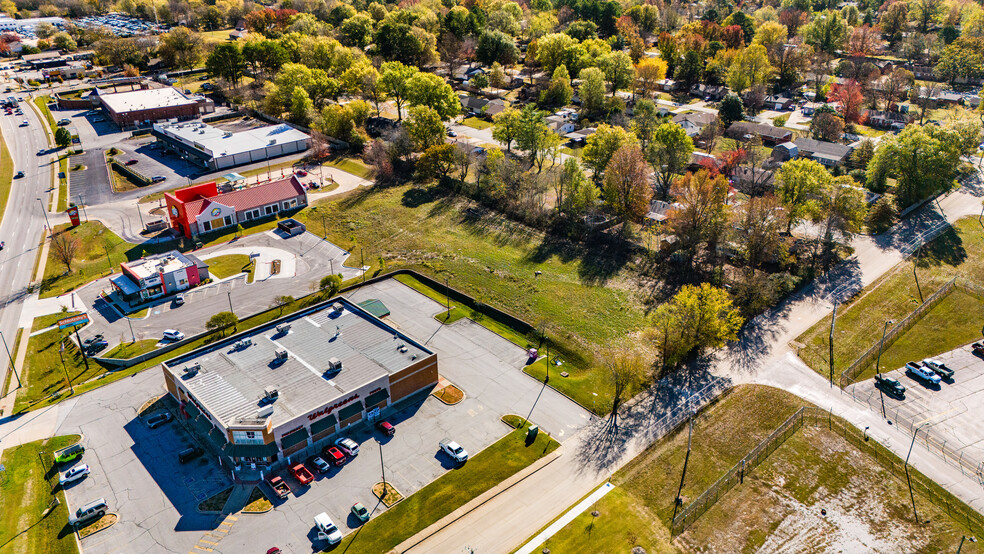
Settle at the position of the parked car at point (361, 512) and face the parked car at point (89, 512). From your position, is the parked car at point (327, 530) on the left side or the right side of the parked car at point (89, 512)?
left

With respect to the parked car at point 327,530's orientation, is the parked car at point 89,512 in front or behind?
behind

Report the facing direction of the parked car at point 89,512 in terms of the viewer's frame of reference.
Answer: facing the viewer and to the left of the viewer

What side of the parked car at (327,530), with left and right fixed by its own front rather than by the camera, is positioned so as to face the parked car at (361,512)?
left
